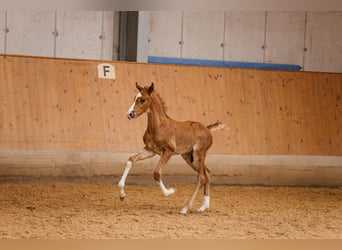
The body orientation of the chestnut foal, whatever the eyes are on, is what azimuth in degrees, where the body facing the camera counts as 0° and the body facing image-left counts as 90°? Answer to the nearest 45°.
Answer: approximately 90°
